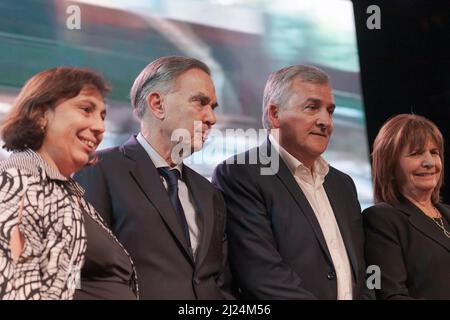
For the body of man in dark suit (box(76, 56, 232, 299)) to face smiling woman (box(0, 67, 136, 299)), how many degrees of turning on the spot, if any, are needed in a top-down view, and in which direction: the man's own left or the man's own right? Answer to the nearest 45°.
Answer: approximately 90° to the man's own right

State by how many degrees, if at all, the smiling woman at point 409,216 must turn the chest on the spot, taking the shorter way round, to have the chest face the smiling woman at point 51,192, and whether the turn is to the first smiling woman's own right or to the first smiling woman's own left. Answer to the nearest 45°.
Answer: approximately 90° to the first smiling woman's own right

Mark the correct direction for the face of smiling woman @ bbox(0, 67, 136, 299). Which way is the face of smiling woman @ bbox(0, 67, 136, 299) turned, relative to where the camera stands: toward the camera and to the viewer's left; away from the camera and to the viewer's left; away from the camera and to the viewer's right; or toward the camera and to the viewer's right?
toward the camera and to the viewer's right

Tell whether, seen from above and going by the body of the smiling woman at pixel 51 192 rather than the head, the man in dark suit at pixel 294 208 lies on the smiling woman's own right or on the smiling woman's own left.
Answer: on the smiling woman's own left

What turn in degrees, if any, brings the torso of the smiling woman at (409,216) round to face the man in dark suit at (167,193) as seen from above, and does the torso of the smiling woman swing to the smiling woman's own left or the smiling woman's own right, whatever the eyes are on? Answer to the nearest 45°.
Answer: approximately 90° to the smiling woman's own right

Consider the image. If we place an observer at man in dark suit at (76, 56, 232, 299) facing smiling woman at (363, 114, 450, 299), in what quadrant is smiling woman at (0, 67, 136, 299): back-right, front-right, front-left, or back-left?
back-right

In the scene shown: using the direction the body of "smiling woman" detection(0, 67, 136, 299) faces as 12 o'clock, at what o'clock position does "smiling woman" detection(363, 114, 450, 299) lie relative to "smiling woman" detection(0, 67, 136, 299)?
"smiling woman" detection(363, 114, 450, 299) is roughly at 10 o'clock from "smiling woman" detection(0, 67, 136, 299).

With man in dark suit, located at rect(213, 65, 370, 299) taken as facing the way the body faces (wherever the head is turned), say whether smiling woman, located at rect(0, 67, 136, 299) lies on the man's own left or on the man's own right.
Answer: on the man's own right

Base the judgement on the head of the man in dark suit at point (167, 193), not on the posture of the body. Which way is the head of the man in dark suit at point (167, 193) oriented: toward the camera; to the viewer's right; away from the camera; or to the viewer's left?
to the viewer's right
